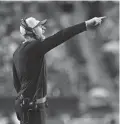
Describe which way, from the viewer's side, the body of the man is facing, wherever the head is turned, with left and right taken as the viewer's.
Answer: facing away from the viewer and to the right of the viewer

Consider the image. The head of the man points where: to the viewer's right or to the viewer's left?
to the viewer's right
